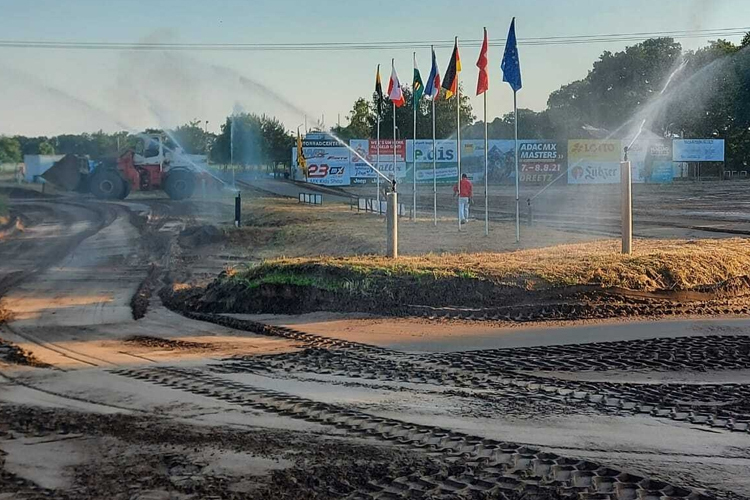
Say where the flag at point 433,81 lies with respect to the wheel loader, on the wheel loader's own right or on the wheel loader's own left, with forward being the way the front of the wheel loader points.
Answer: on the wheel loader's own left

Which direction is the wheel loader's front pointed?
to the viewer's left

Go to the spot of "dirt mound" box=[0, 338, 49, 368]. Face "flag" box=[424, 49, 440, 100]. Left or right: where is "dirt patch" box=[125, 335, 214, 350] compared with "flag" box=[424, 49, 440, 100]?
right

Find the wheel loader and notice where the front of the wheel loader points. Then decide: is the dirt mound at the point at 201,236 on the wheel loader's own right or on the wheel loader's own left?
on the wheel loader's own left

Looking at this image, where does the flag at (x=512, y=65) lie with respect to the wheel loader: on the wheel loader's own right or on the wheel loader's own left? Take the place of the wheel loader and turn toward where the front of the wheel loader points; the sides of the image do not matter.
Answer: on the wheel loader's own left

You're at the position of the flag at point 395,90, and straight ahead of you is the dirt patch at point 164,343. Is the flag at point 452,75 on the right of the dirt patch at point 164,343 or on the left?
left

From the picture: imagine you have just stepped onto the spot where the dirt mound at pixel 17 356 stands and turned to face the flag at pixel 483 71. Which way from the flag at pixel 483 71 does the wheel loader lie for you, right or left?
left

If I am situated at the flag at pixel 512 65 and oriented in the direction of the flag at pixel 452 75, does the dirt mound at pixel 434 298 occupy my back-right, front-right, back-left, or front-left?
back-left

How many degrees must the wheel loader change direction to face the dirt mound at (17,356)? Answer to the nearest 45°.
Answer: approximately 90° to its left

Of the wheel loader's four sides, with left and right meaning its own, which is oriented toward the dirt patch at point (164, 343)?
left

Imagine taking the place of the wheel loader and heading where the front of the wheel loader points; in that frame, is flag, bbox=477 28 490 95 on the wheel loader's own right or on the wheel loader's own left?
on the wheel loader's own left

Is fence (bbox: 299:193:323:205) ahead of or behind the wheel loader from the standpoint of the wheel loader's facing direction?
behind
